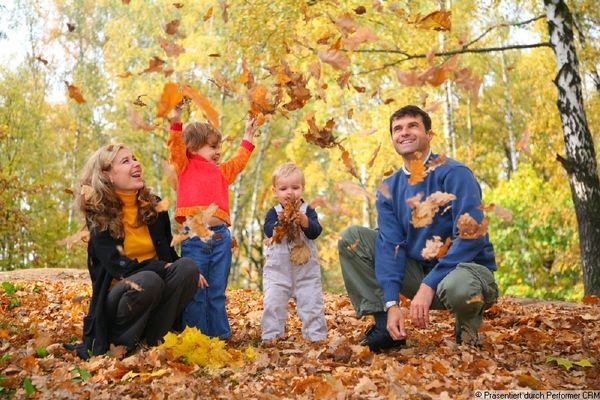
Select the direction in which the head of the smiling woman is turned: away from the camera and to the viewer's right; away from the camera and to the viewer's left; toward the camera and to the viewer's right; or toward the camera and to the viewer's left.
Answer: toward the camera and to the viewer's right

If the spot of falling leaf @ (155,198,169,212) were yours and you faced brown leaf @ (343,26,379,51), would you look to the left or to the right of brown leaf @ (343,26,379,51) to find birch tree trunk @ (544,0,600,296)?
left

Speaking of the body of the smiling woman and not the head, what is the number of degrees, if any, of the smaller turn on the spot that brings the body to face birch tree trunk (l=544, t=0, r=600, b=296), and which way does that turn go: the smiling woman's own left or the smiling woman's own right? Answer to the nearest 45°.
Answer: approximately 45° to the smiling woman's own left

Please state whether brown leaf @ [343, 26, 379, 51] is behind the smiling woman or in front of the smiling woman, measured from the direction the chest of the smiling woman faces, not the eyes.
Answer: in front

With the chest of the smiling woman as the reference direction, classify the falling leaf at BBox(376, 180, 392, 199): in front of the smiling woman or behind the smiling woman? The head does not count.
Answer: in front

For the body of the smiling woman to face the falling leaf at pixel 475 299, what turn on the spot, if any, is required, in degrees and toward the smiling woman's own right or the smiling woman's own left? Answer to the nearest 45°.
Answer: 0° — they already face it

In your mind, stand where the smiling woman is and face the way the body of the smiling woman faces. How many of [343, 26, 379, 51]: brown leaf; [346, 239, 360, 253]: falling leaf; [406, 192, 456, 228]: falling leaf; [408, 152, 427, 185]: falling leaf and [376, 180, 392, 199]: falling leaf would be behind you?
0

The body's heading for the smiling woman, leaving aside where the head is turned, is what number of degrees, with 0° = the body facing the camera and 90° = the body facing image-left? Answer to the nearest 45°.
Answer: approximately 315°

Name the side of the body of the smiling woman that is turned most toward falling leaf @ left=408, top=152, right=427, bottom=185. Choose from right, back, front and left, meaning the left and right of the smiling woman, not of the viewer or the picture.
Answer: front

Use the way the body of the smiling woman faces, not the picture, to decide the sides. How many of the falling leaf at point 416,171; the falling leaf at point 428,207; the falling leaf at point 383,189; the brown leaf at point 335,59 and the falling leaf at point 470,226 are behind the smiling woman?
0

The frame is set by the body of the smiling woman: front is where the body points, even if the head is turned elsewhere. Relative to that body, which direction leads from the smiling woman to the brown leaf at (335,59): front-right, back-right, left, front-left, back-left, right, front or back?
front-left

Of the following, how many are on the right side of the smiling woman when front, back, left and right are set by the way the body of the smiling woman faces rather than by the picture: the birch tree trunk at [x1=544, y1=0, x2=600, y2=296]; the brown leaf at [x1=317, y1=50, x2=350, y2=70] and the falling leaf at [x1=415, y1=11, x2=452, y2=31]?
0

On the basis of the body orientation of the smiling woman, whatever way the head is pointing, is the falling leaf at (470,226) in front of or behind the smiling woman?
in front

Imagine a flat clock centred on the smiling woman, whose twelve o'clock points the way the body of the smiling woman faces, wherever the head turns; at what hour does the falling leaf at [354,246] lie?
The falling leaf is roughly at 11 o'clock from the smiling woman.
